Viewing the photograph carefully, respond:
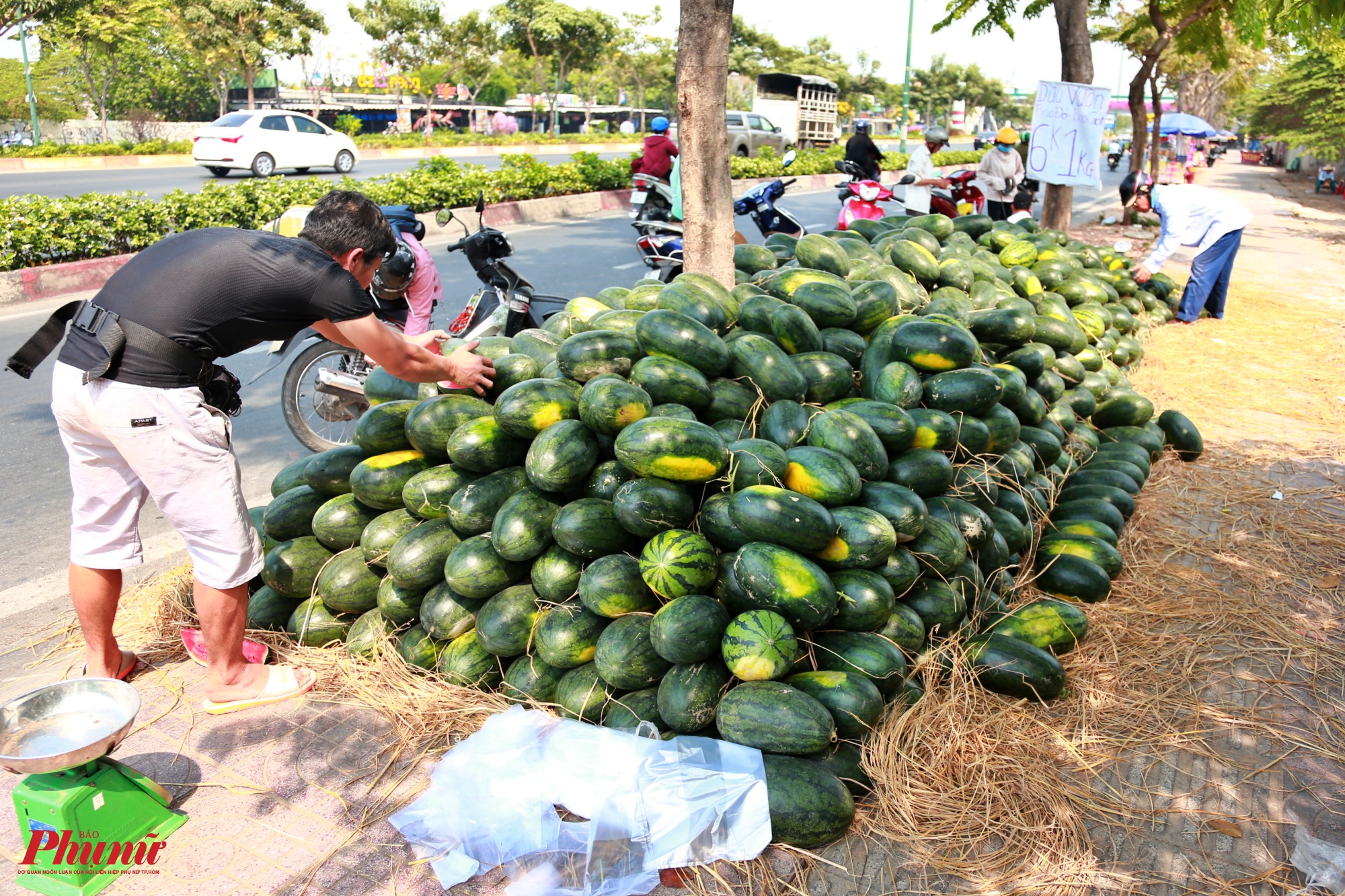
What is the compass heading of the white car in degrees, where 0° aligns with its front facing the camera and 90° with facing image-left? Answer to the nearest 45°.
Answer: approximately 225°

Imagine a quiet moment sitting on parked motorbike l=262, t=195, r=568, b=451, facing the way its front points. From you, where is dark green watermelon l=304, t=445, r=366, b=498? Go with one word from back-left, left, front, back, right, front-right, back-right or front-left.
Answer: back-right

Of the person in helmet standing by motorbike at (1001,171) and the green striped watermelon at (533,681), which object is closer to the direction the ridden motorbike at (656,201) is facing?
the person in helmet standing by motorbike

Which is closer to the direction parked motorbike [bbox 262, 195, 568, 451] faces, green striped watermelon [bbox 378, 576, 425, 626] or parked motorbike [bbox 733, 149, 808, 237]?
the parked motorbike

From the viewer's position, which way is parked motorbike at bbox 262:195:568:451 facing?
facing away from the viewer and to the right of the viewer

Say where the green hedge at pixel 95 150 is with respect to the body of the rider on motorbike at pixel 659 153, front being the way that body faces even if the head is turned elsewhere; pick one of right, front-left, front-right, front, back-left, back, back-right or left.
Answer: left

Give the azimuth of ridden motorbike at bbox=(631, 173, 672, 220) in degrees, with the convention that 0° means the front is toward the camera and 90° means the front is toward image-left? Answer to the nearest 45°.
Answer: approximately 225°
